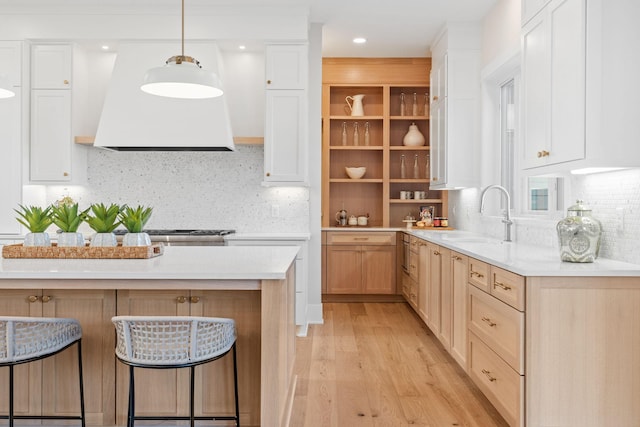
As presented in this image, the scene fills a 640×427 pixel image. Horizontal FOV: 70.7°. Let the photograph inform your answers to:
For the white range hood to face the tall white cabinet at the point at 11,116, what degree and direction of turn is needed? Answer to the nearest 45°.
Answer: approximately 90° to its right

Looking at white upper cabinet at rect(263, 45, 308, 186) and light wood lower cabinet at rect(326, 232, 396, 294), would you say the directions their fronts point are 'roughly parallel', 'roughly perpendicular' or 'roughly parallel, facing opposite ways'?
roughly parallel

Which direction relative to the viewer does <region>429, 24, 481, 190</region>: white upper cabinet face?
to the viewer's left

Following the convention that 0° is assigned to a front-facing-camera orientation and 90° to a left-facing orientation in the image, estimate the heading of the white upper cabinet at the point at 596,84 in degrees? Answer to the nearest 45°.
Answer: approximately 45°

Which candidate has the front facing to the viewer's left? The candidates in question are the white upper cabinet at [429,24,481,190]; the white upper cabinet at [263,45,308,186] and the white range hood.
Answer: the white upper cabinet at [429,24,481,190]

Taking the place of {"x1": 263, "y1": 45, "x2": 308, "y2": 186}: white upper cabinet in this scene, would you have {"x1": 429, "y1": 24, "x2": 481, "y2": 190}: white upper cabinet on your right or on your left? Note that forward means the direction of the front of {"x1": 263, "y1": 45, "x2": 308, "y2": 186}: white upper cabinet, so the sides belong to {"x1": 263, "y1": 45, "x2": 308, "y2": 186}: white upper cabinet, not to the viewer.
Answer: on your left

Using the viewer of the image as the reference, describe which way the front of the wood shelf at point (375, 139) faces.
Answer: facing the viewer

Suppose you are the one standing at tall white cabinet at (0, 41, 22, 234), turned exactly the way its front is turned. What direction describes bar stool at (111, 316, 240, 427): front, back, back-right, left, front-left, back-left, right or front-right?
front

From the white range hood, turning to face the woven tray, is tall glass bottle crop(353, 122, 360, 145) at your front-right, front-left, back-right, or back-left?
back-left

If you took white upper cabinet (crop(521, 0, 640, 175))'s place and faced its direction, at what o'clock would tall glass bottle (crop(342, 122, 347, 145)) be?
The tall glass bottle is roughly at 3 o'clock from the white upper cabinet.

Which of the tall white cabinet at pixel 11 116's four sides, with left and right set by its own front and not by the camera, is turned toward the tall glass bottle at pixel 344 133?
left

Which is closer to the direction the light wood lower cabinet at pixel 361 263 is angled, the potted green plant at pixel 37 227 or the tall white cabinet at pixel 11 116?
the potted green plant

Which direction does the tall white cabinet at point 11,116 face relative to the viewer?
toward the camera

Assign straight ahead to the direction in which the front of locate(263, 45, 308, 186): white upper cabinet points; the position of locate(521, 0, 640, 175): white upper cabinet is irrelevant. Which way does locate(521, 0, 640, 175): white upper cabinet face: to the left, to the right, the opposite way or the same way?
to the right

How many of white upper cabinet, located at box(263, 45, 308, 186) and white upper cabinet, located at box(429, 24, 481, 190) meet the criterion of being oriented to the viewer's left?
1
